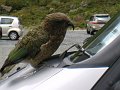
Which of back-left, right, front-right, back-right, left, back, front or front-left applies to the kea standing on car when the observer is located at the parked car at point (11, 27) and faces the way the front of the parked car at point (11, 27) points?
left

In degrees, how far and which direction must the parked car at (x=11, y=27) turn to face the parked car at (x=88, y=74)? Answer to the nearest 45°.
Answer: approximately 90° to its left

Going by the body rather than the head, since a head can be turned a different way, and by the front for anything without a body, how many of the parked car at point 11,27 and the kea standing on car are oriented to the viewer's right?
1

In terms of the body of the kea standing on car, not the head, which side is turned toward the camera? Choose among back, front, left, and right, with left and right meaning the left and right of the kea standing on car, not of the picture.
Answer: right

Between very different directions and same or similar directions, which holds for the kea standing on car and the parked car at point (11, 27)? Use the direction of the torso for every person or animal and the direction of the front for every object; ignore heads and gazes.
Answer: very different directions

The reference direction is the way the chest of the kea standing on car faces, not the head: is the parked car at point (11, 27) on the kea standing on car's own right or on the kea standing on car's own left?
on the kea standing on car's own left
